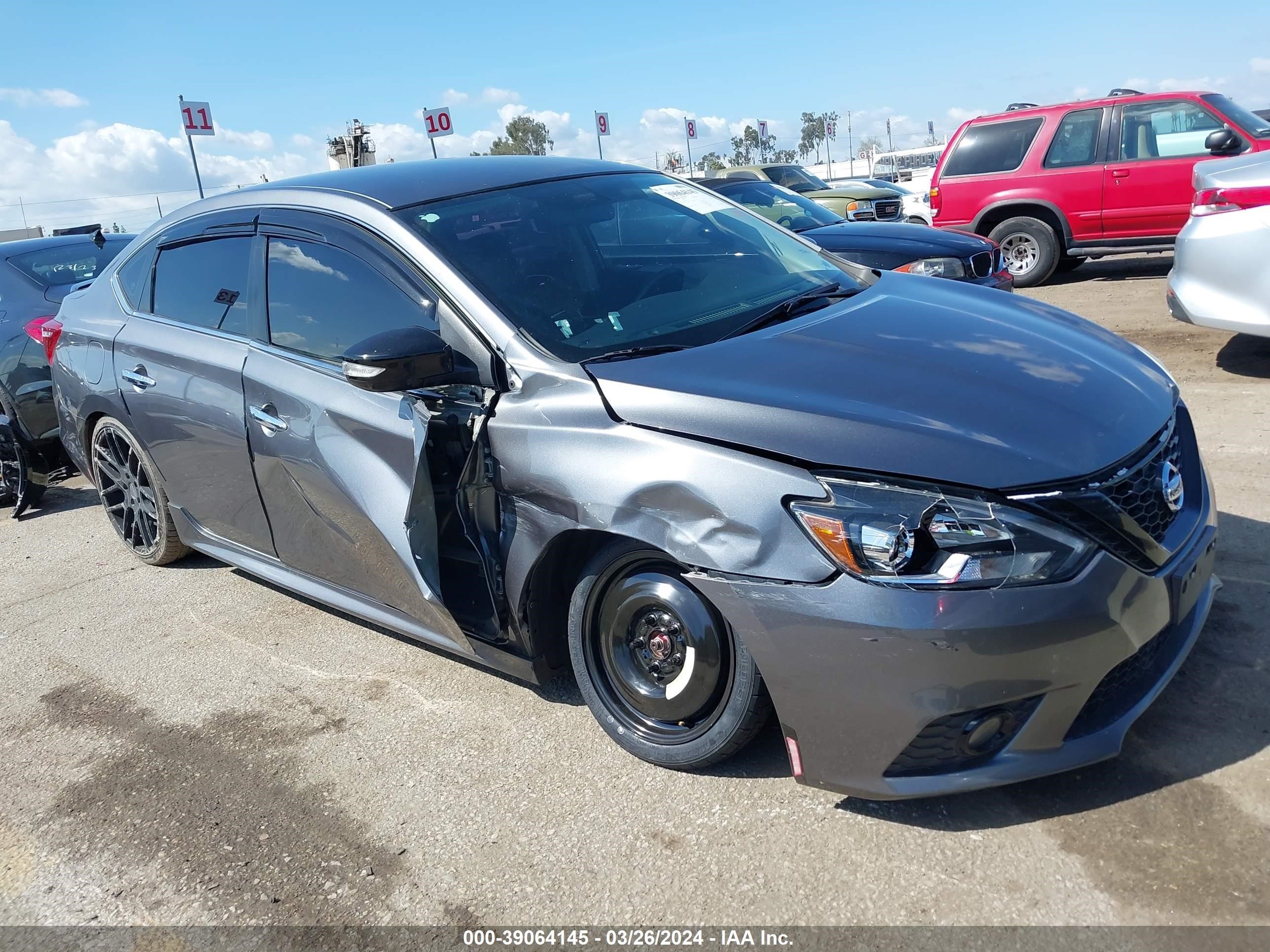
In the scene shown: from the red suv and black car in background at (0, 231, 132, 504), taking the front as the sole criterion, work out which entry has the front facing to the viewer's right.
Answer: the red suv

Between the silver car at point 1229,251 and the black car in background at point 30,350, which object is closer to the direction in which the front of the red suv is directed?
the silver car

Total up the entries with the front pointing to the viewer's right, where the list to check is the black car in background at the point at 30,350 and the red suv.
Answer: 1

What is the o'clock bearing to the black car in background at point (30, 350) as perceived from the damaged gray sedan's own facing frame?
The black car in background is roughly at 6 o'clock from the damaged gray sedan.

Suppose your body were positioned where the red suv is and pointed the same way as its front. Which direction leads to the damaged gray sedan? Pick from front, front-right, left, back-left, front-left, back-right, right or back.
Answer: right

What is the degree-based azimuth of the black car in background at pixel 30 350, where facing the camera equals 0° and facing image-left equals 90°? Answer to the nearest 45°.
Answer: approximately 135°

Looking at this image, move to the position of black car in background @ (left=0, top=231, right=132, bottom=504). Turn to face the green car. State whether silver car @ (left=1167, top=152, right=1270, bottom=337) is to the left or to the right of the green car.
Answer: right

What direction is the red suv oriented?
to the viewer's right

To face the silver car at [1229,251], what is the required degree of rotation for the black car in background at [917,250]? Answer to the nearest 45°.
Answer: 0° — it already faces it

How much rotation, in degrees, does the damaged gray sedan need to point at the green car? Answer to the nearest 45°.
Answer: approximately 135° to its left

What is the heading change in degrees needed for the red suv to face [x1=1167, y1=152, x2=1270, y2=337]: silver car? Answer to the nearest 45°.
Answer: approximately 90° to its right
